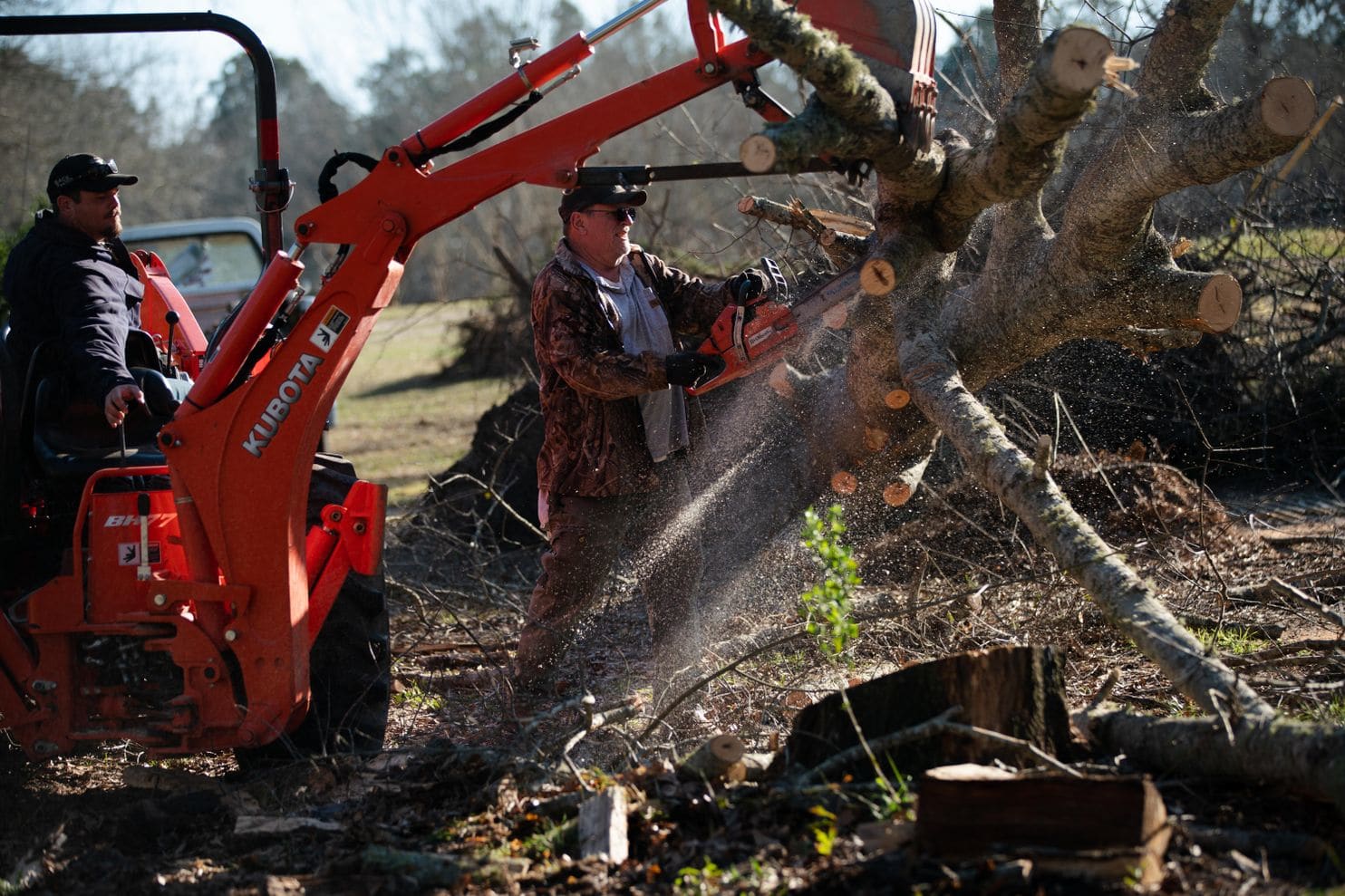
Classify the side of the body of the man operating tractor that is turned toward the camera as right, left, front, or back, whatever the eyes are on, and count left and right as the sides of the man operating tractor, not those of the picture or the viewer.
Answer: right

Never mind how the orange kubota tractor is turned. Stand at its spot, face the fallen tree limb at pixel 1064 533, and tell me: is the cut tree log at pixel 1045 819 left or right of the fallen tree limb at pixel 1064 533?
right

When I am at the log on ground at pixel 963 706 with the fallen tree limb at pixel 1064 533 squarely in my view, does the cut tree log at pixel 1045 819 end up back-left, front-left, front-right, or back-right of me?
back-right

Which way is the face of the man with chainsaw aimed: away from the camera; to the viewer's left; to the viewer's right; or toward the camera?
to the viewer's right

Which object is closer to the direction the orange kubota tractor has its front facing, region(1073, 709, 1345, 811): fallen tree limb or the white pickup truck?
the white pickup truck
